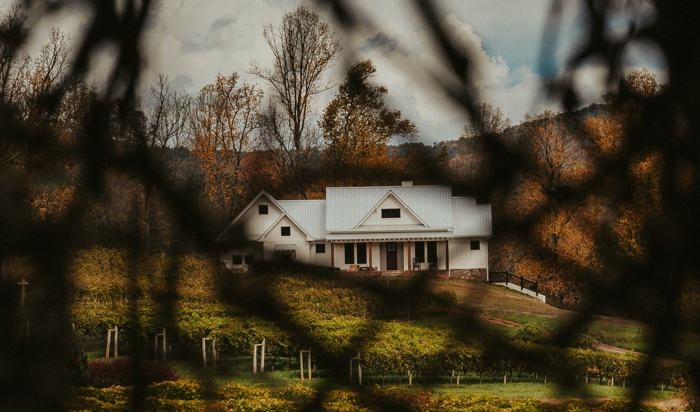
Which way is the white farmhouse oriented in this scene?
toward the camera
